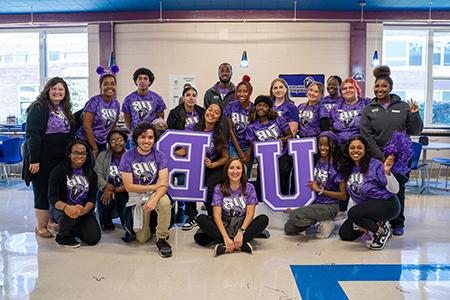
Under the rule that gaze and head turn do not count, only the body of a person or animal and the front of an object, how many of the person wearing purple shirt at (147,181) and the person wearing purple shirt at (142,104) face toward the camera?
2

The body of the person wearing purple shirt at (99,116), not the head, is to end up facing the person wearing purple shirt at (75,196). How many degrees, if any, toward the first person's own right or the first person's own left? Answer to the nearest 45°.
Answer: approximately 45° to the first person's own right

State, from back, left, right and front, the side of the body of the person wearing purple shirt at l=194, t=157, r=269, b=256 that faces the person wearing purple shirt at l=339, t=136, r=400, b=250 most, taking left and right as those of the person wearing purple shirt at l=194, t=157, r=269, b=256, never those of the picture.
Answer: left

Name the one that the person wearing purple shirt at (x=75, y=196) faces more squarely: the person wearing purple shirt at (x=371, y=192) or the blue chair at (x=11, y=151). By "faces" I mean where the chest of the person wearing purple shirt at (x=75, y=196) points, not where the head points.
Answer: the person wearing purple shirt

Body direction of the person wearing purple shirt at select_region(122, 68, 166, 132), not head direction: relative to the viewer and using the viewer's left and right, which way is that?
facing the viewer

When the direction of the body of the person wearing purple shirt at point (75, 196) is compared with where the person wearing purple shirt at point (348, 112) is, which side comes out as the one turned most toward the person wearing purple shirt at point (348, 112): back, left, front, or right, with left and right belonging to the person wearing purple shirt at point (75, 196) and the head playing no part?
left

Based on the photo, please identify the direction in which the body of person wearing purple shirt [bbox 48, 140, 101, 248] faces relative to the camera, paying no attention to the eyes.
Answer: toward the camera

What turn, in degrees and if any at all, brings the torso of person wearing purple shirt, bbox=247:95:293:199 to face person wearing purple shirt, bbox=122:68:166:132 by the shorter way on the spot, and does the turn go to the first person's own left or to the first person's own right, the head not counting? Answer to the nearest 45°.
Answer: approximately 90° to the first person's own right

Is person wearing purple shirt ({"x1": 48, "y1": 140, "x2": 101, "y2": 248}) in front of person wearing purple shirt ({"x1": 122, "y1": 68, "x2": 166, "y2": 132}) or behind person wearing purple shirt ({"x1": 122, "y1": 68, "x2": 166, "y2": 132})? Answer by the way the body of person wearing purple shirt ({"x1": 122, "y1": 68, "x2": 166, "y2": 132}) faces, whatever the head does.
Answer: in front

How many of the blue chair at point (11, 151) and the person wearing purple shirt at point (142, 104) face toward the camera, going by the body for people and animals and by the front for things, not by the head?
1

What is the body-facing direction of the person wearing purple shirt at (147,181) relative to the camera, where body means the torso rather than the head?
toward the camera

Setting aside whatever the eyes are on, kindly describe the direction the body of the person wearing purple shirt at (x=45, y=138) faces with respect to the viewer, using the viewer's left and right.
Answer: facing the viewer and to the right of the viewer
